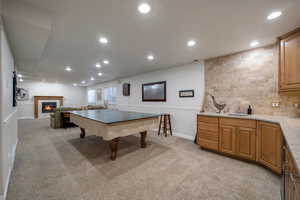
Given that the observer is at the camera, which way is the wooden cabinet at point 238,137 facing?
facing the viewer and to the left of the viewer

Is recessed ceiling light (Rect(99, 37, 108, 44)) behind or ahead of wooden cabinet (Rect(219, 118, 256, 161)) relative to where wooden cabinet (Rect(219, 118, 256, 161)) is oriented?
ahead

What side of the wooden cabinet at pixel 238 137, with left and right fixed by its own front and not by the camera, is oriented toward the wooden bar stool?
right

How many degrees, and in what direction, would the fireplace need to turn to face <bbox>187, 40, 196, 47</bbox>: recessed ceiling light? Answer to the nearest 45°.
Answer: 0° — it already faces it

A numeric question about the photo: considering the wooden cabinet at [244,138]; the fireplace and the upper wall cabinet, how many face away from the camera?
0

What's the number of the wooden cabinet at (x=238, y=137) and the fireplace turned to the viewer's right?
0

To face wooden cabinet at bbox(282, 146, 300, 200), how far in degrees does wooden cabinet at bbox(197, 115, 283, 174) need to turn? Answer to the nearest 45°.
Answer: approximately 45° to its left

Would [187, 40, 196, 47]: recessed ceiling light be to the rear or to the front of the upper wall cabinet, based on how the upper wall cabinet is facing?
to the front

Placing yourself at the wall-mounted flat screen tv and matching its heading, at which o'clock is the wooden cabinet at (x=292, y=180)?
The wooden cabinet is roughly at 10 o'clock from the wall-mounted flat screen tv.

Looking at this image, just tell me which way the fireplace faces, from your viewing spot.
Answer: facing the viewer

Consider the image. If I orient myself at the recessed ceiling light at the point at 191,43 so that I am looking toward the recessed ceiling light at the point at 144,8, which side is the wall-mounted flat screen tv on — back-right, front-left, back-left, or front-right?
back-right
